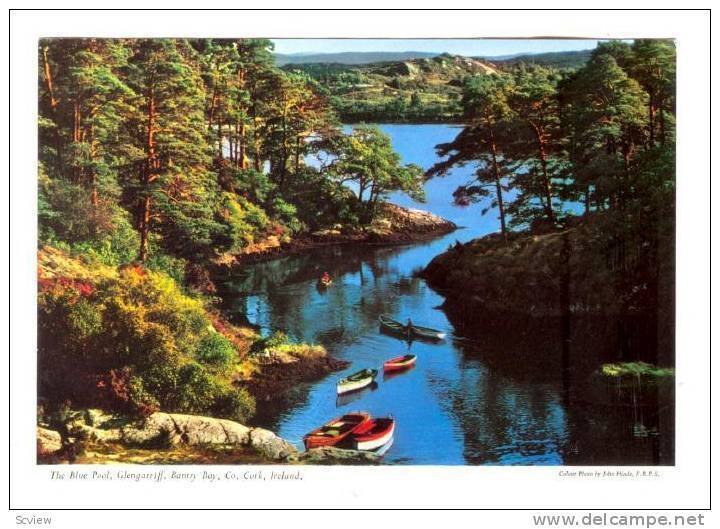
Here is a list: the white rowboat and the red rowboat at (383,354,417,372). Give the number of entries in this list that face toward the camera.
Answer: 0
